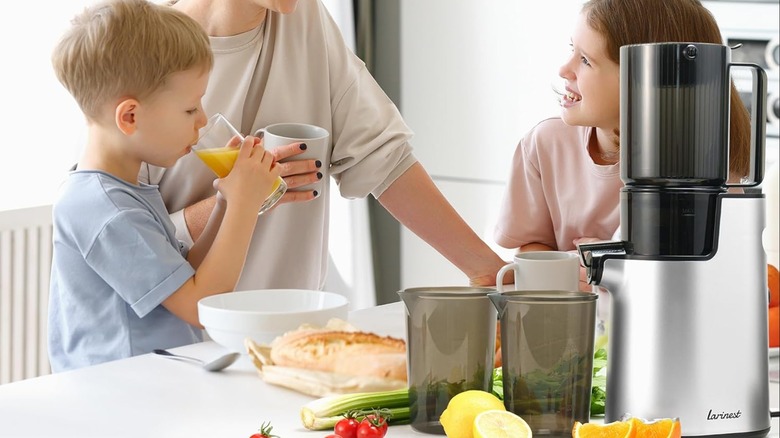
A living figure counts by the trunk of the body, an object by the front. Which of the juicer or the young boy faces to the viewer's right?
the young boy

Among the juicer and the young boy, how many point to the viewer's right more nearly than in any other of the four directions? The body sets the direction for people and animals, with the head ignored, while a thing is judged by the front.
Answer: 1

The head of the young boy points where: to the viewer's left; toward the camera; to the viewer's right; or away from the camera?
to the viewer's right

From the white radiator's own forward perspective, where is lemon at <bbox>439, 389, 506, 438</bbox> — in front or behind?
in front

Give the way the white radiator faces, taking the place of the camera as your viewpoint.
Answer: facing the viewer and to the right of the viewer

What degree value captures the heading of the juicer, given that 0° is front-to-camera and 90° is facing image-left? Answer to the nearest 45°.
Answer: approximately 90°

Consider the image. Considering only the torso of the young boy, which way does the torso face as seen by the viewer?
to the viewer's right

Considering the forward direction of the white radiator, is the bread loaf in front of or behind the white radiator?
in front

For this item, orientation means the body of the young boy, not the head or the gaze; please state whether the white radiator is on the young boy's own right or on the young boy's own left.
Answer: on the young boy's own left
